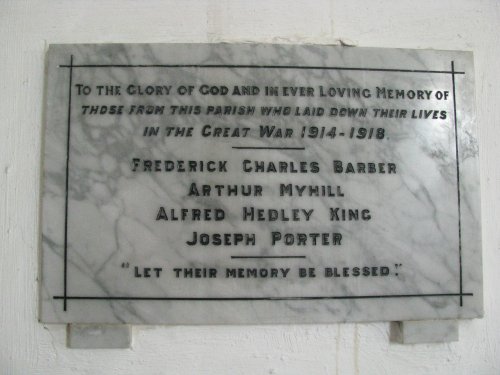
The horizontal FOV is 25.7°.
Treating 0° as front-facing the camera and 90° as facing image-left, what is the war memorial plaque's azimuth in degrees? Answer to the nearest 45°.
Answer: approximately 0°
